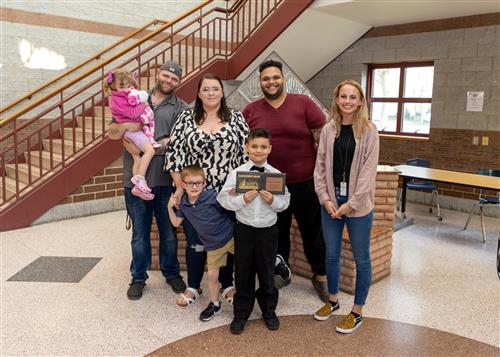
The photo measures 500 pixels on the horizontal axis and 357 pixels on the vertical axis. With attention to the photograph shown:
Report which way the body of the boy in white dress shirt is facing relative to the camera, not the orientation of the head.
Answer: toward the camera

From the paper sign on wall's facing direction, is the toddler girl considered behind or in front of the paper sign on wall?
in front

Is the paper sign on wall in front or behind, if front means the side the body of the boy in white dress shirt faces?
behind

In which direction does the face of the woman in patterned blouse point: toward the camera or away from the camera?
toward the camera

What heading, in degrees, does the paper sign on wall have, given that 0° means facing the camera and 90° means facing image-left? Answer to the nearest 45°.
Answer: approximately 0°

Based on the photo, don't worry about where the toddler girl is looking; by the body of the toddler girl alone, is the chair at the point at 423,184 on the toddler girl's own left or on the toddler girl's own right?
on the toddler girl's own left

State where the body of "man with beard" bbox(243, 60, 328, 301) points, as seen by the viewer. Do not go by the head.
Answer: toward the camera

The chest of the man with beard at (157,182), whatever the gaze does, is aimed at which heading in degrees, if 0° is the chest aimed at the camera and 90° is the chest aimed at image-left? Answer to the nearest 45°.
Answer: approximately 0°

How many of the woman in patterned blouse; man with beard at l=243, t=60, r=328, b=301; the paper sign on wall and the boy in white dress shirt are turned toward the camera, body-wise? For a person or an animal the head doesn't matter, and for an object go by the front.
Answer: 4

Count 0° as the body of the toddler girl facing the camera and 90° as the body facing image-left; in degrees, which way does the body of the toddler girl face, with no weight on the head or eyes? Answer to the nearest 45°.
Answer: approximately 315°
